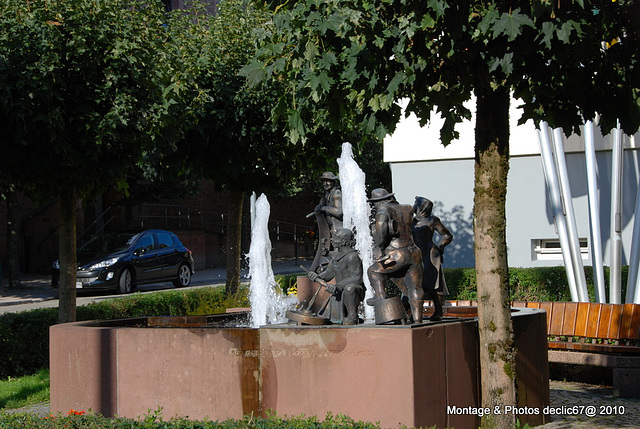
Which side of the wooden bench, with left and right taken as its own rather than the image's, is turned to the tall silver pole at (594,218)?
back

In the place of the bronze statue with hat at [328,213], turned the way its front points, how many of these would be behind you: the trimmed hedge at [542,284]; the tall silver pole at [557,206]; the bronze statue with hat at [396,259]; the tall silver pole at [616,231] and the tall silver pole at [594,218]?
4

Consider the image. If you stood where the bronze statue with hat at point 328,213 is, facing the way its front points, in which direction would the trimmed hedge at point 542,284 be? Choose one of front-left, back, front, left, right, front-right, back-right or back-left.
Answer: back

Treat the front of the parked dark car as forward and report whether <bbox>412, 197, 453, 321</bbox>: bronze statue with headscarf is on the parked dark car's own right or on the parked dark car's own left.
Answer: on the parked dark car's own left

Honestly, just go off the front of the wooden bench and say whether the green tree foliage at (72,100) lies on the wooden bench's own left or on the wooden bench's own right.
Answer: on the wooden bench's own right

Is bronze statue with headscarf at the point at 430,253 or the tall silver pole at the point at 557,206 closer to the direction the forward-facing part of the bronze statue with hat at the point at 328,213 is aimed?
the bronze statue with headscarf

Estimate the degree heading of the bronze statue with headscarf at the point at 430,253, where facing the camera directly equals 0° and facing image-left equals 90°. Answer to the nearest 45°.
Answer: approximately 45°

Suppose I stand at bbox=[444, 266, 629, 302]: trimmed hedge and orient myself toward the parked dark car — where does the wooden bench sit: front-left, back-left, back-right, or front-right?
back-left

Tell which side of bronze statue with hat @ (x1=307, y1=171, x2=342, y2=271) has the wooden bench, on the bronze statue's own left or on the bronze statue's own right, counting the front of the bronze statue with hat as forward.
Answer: on the bronze statue's own left

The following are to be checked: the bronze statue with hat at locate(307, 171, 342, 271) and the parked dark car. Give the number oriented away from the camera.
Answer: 0
